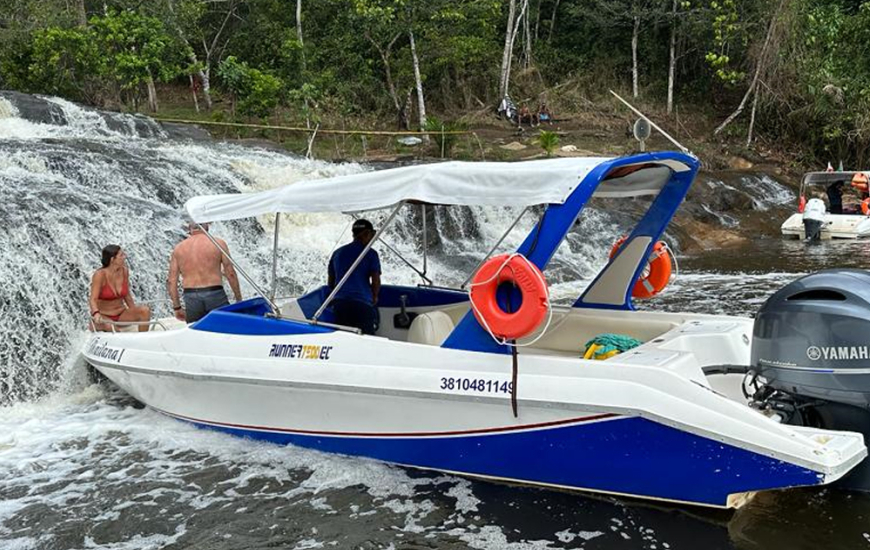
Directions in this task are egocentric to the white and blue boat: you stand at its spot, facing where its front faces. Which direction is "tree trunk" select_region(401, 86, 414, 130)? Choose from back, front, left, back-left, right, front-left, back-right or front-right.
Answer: front-right

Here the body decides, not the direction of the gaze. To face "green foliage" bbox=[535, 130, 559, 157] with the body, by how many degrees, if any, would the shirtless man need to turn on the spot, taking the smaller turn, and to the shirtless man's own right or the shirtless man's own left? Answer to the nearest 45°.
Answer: approximately 45° to the shirtless man's own right

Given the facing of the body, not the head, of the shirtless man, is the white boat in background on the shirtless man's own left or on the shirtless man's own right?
on the shirtless man's own right

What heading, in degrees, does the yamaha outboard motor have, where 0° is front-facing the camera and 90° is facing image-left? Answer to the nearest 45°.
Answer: approximately 90°

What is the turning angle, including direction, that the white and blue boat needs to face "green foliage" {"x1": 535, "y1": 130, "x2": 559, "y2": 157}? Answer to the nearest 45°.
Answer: approximately 45° to its right

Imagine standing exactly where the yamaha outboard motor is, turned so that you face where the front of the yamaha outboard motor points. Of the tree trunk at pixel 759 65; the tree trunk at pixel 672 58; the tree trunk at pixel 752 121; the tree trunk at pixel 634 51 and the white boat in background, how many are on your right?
5

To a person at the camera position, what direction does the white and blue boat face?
facing away from the viewer and to the left of the viewer

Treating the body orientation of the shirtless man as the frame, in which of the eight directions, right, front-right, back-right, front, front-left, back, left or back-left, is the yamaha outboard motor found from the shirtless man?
back-right

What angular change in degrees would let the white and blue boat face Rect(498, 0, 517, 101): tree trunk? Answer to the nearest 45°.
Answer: approximately 45° to its right

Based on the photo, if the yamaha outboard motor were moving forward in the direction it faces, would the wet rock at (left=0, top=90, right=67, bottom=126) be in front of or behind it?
in front

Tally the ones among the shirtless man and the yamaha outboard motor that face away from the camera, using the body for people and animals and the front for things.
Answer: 1

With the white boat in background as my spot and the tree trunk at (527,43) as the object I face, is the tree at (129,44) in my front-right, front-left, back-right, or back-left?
front-left

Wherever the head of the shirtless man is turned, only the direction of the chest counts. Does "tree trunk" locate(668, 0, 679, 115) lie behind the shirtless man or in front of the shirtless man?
in front

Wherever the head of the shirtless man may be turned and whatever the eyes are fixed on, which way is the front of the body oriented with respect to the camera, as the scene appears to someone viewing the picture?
away from the camera
